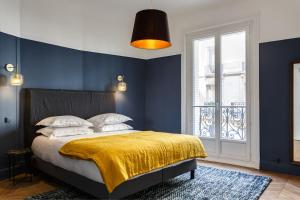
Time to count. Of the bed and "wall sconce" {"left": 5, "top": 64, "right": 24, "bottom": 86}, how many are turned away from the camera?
0

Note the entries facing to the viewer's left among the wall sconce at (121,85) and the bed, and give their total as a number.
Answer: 0

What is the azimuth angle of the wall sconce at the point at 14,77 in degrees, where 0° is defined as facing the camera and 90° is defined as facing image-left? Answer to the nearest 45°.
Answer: approximately 315°

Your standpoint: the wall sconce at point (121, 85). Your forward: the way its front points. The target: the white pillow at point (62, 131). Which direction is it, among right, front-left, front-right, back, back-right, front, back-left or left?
right

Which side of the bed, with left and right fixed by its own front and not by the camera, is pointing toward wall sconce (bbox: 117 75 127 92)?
left

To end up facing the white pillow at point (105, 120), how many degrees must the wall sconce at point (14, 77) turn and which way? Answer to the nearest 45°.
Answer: approximately 45° to its left

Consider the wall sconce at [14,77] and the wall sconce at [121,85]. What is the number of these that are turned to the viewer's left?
0

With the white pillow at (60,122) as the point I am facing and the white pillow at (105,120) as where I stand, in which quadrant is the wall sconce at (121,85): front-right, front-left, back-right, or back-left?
back-right

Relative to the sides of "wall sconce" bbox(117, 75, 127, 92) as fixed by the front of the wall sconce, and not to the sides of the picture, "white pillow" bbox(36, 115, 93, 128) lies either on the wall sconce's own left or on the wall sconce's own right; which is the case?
on the wall sconce's own right

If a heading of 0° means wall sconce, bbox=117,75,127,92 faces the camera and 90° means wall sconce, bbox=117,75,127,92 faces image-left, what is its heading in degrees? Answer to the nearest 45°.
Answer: approximately 315°

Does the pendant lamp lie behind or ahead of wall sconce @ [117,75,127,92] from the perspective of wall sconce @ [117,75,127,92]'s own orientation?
ahead

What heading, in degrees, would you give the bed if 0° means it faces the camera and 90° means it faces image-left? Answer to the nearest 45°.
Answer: approximately 315°
